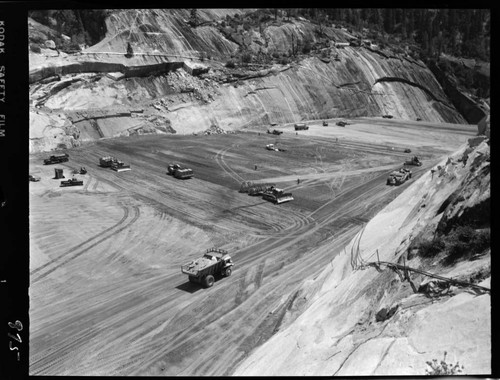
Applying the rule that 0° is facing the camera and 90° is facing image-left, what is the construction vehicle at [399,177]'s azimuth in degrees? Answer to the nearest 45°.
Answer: approximately 45°

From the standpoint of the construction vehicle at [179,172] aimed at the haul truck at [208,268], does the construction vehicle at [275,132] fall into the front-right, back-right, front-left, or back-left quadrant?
back-left

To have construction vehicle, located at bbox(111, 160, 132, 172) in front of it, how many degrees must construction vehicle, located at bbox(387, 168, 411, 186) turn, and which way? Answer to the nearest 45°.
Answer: approximately 45° to its right

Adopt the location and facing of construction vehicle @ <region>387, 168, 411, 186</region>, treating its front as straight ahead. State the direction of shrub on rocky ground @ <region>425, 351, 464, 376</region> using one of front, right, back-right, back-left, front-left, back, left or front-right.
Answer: front-left
